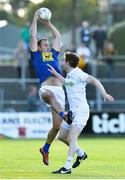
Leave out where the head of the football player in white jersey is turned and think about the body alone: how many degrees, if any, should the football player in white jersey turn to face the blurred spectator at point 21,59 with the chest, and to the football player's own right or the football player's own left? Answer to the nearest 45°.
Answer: approximately 90° to the football player's own right

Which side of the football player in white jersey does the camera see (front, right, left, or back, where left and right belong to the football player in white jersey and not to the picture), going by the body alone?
left

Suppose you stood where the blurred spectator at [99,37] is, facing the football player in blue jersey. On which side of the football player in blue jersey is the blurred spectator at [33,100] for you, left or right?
right

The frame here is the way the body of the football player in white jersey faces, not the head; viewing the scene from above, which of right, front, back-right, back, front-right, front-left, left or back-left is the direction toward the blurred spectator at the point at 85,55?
right

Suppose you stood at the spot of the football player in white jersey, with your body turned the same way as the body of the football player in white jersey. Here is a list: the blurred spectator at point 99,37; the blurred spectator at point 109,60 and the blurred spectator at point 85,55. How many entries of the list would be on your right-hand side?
3

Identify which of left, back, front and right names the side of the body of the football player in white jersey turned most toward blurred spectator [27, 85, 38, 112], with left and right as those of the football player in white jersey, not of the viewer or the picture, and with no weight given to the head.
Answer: right

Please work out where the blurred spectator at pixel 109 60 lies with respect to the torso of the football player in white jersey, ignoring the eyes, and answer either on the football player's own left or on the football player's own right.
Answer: on the football player's own right

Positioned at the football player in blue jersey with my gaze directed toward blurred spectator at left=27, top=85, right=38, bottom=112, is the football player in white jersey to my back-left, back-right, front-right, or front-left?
back-right

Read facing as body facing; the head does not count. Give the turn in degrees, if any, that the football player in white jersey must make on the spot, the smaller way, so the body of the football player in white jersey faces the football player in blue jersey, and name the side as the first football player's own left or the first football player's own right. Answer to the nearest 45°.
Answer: approximately 45° to the first football player's own right
